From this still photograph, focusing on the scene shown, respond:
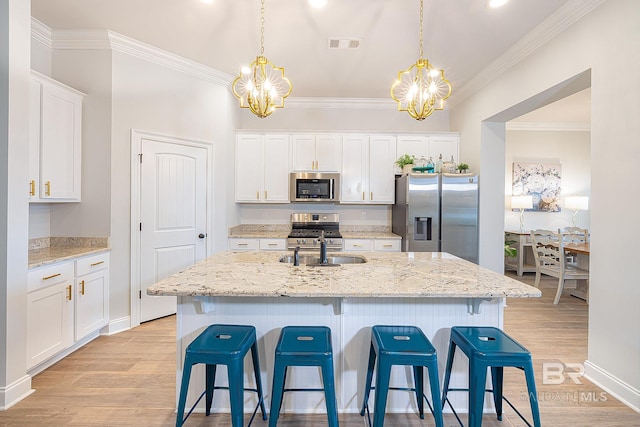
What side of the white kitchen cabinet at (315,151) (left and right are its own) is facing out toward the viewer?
front

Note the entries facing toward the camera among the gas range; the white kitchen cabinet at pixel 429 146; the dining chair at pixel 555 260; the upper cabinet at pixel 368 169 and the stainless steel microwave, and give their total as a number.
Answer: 4

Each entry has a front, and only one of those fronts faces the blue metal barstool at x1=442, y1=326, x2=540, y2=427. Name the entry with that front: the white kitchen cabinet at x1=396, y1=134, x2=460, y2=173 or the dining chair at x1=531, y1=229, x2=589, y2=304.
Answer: the white kitchen cabinet

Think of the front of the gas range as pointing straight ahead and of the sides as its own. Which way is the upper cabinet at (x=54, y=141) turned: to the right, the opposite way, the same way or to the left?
to the left

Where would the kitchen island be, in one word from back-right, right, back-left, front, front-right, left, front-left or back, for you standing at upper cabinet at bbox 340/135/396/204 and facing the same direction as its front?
front

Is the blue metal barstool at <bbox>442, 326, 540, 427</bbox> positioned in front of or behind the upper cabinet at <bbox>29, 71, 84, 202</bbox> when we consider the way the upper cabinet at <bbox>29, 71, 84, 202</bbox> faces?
in front

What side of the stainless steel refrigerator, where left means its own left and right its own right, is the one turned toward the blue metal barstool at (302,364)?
front

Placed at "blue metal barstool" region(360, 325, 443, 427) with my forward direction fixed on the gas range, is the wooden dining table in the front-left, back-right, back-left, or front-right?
front-right

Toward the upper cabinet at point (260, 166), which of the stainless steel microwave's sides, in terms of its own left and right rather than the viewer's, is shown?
right

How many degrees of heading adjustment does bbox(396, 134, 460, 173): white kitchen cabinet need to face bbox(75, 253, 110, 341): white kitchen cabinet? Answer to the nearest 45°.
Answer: approximately 45° to its right

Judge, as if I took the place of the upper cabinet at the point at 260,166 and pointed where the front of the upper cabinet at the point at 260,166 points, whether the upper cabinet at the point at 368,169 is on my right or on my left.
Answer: on my left

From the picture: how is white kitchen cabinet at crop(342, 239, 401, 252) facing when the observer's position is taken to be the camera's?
facing the viewer

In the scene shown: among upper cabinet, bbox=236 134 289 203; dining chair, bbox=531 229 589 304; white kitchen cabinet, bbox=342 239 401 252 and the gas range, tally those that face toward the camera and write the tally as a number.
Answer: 3

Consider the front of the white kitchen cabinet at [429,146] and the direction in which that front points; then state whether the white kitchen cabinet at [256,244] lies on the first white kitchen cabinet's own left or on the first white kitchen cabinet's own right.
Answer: on the first white kitchen cabinet's own right

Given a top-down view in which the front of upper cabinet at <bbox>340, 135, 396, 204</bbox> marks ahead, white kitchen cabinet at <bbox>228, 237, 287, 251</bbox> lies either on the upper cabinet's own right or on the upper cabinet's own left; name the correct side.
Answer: on the upper cabinet's own right

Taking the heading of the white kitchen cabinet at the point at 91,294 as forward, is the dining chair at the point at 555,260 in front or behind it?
in front

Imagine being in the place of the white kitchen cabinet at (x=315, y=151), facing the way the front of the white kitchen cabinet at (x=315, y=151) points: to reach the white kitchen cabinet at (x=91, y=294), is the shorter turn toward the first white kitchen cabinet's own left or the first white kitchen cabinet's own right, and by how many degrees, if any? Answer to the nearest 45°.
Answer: approximately 45° to the first white kitchen cabinet's own right

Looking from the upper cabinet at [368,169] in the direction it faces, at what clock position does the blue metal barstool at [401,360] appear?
The blue metal barstool is roughly at 12 o'clock from the upper cabinet.
